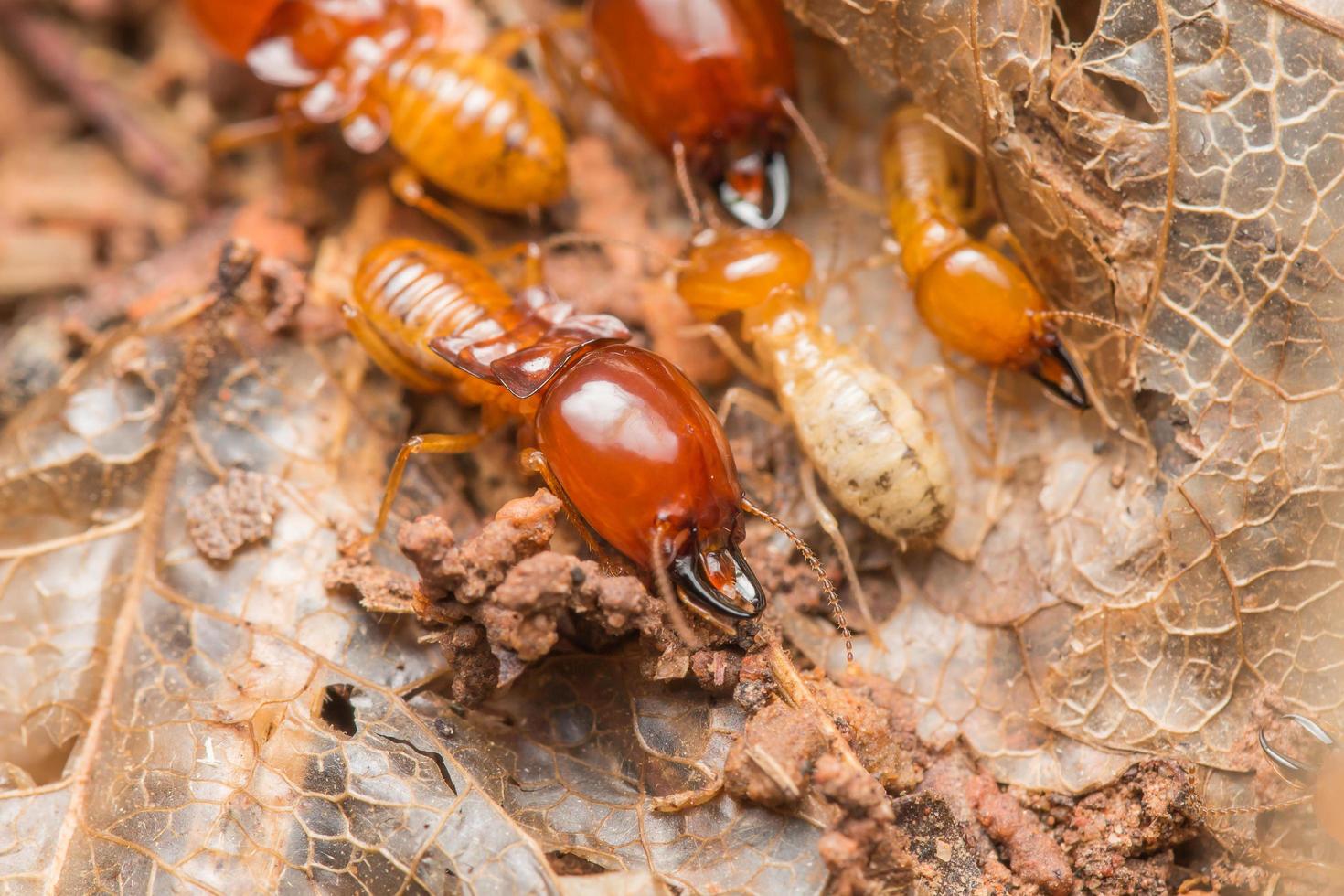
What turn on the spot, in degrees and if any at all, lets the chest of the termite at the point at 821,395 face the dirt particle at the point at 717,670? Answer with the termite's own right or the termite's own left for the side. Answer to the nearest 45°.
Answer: approximately 135° to the termite's own left

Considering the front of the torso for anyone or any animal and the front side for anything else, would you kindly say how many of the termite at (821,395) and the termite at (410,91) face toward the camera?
0

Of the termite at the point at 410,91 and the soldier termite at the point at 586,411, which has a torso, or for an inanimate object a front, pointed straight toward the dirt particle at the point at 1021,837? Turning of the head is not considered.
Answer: the soldier termite

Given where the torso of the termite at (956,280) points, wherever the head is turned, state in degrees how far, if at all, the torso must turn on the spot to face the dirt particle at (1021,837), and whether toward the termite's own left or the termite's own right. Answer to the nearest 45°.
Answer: approximately 45° to the termite's own right

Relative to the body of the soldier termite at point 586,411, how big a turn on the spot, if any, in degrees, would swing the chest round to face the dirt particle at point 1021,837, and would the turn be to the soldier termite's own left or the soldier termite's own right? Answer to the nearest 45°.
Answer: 0° — it already faces it

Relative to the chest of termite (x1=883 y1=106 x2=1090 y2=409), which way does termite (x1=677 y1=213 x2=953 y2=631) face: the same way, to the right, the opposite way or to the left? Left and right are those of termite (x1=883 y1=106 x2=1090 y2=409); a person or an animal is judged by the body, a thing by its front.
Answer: the opposite way

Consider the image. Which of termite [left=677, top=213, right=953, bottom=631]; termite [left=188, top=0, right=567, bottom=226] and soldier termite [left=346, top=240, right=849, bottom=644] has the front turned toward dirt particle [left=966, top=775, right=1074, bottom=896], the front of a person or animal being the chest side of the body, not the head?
the soldier termite

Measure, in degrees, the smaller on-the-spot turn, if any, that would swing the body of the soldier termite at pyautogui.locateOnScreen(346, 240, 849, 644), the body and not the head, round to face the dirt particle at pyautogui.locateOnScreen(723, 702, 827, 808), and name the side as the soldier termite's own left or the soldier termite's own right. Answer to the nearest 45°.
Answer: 0° — it already faces it

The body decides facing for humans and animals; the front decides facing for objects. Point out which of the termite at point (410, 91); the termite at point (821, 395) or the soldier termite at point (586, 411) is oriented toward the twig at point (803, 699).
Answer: the soldier termite

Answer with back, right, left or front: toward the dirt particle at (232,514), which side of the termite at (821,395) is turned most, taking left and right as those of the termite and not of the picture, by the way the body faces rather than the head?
left

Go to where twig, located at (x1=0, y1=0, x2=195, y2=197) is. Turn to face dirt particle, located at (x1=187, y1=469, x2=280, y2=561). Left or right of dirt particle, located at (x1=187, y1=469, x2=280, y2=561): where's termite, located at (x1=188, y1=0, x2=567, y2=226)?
left

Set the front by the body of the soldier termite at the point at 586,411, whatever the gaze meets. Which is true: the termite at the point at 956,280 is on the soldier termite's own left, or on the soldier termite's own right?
on the soldier termite's own left
